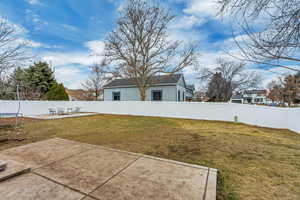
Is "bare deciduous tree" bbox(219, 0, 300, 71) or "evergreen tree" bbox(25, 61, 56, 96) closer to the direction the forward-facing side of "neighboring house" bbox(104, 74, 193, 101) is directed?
the bare deciduous tree

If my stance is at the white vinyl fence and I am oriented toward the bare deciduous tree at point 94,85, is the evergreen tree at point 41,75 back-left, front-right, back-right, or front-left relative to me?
front-left
